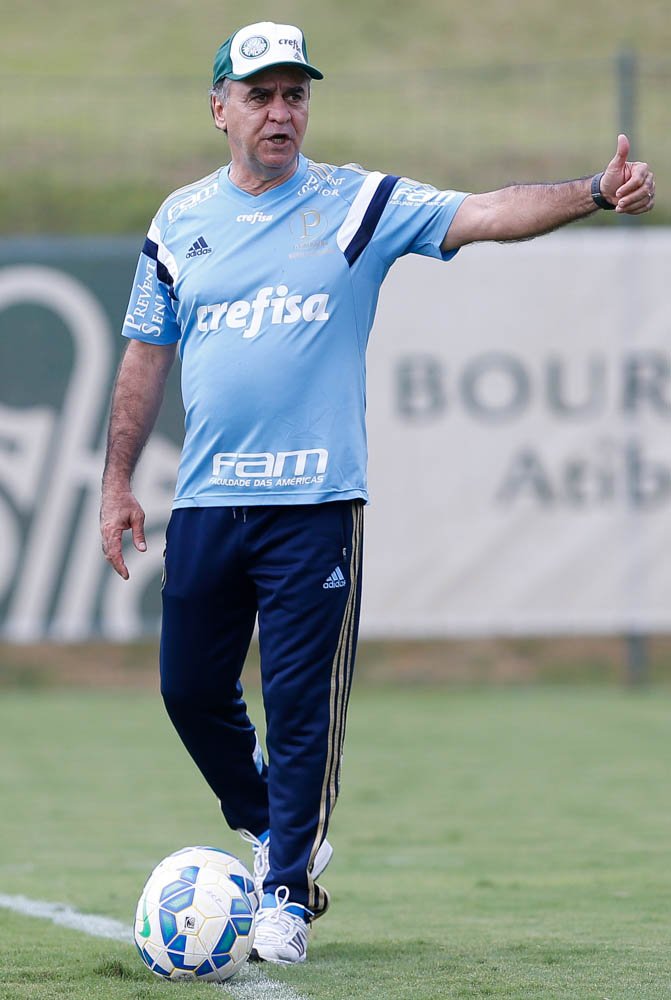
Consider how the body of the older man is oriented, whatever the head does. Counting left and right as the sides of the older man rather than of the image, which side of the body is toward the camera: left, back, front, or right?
front

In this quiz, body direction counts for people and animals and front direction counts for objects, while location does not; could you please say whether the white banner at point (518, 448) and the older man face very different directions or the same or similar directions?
same or similar directions

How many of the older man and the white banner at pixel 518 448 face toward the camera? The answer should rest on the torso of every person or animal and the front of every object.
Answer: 2

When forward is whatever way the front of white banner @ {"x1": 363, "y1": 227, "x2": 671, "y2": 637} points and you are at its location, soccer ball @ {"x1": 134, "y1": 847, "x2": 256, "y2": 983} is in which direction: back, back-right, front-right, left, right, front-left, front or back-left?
front

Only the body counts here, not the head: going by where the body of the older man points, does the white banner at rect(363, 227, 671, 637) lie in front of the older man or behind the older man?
behind

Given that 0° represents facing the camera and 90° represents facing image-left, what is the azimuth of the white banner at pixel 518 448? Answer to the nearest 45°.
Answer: approximately 0°

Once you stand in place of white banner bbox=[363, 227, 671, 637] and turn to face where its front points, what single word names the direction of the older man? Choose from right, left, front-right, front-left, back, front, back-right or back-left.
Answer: front
